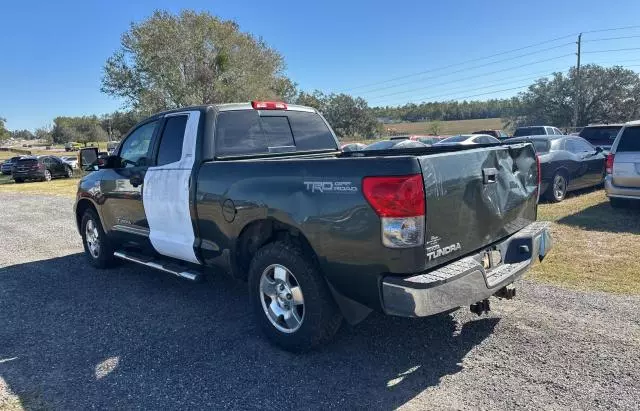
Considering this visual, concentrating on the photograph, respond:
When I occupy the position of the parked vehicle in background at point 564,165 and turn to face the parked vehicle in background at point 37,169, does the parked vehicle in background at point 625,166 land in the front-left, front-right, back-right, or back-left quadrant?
back-left

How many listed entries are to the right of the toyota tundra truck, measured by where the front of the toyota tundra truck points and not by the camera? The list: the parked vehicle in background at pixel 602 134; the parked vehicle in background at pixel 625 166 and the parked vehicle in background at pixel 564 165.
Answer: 3

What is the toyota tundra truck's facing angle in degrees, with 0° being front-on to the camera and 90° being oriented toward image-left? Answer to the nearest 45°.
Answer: approximately 135°

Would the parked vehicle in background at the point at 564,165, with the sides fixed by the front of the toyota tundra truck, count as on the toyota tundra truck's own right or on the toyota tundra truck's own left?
on the toyota tundra truck's own right

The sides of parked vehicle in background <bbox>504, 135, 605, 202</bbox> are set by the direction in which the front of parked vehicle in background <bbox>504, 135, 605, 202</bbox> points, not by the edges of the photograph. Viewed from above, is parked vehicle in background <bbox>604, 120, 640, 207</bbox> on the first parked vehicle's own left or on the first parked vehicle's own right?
on the first parked vehicle's own right

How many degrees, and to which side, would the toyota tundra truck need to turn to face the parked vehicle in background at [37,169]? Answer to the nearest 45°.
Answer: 0° — it already faces it

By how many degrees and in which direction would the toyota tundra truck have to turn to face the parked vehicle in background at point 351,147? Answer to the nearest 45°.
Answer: approximately 45° to its right

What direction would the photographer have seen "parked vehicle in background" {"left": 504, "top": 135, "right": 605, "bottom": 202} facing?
facing away from the viewer and to the right of the viewer

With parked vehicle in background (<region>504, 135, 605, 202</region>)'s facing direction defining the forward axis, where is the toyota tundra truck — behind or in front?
behind

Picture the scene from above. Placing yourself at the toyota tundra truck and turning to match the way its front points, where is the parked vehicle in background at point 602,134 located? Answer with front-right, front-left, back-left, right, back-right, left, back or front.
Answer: right

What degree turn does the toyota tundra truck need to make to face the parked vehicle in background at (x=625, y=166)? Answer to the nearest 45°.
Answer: approximately 90° to its right

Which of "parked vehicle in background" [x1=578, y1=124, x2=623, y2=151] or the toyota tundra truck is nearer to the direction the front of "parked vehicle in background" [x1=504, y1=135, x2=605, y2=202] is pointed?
the parked vehicle in background
